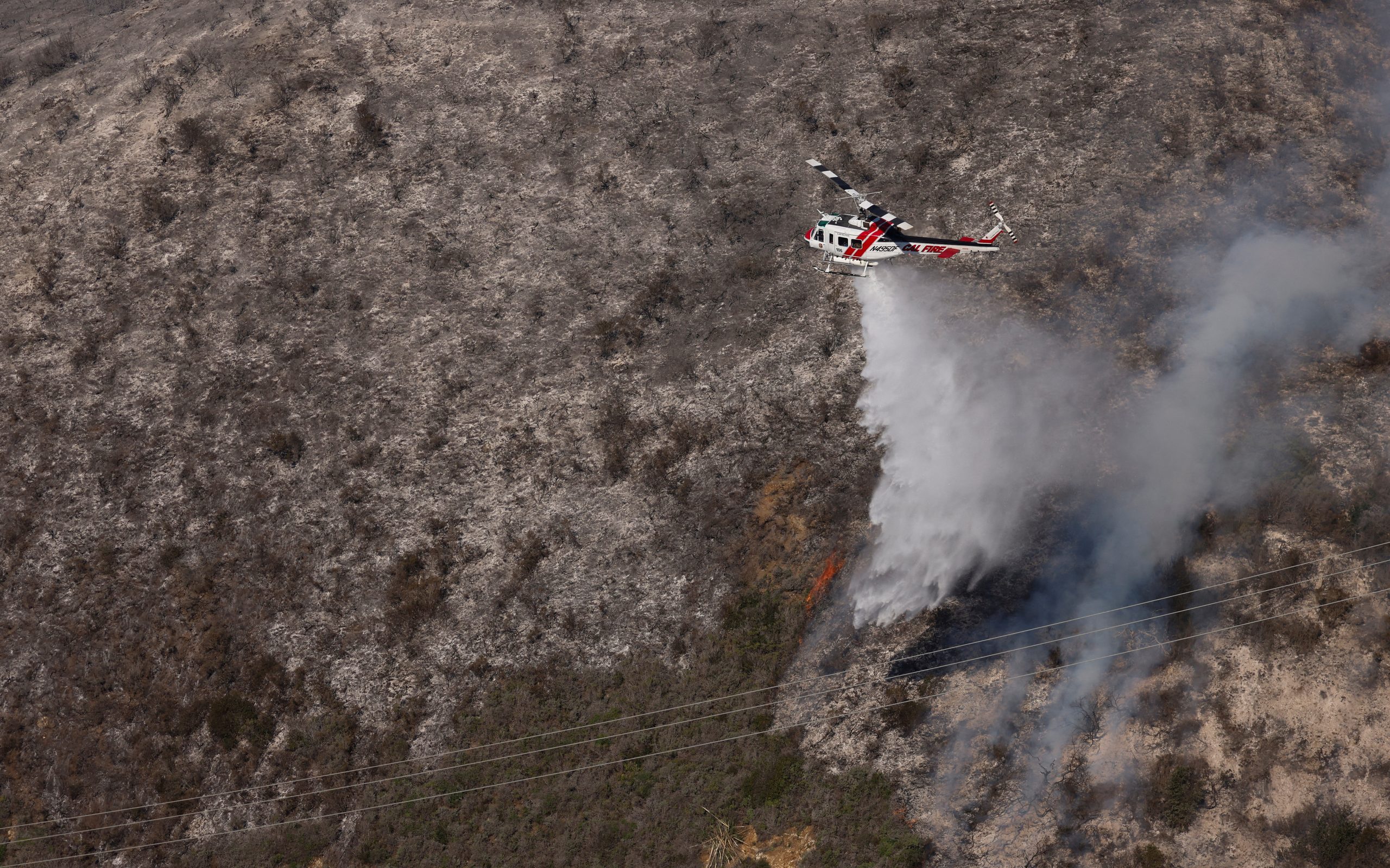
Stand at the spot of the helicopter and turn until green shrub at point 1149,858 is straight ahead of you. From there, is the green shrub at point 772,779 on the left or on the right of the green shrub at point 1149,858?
right

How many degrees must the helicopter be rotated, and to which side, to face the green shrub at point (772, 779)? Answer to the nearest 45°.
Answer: approximately 90° to its left

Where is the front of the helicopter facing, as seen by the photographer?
facing to the left of the viewer

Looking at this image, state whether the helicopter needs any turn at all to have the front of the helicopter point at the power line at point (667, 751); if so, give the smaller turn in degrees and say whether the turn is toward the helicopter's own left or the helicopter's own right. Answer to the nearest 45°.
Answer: approximately 45° to the helicopter's own left

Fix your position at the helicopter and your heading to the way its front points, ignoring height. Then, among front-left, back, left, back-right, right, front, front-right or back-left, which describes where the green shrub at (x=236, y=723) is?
front-left
